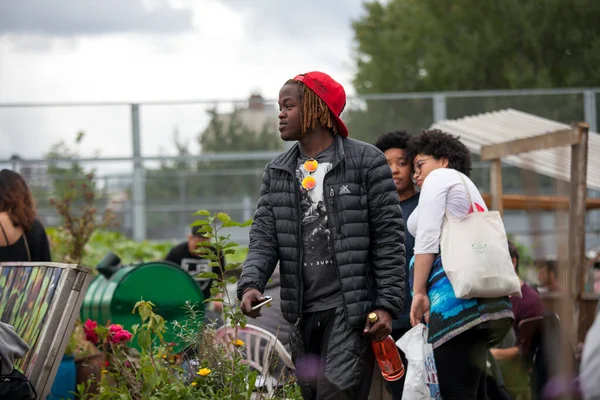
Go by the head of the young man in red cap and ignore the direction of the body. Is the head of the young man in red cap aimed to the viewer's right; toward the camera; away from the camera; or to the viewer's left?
to the viewer's left

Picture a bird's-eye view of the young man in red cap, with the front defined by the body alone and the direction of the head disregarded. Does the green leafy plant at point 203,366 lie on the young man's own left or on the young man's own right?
on the young man's own right

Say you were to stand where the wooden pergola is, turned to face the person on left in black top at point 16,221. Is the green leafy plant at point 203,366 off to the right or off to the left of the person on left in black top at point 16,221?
left

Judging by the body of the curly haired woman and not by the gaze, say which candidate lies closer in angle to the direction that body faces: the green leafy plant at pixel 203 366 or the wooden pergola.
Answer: the green leafy plant

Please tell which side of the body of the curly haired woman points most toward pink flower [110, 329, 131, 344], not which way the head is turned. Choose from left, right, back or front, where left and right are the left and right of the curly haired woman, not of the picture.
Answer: front

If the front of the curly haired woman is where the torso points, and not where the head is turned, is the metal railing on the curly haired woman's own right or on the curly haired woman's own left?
on the curly haired woman's own right

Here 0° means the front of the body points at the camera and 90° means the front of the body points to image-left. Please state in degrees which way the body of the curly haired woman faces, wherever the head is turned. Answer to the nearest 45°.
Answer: approximately 90°

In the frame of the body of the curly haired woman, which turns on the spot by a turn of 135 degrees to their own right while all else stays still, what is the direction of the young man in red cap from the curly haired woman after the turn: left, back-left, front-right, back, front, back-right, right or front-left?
back

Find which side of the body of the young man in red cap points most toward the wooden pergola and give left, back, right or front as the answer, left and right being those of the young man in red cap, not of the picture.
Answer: back

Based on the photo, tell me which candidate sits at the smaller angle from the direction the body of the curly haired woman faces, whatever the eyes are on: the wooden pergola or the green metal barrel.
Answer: the green metal barrel

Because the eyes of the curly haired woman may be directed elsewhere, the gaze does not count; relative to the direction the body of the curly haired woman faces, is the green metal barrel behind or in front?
in front

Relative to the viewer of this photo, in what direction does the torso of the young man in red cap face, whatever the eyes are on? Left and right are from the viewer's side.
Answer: facing the viewer and to the left of the viewer

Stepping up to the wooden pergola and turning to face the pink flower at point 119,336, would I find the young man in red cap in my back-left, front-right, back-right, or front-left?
front-left

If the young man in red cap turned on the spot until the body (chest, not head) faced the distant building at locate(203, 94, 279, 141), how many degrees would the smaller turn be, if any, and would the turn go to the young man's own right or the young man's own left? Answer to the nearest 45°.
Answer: approximately 135° to the young man's own right

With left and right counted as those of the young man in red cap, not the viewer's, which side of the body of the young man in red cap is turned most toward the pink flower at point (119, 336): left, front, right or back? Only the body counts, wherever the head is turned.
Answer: right

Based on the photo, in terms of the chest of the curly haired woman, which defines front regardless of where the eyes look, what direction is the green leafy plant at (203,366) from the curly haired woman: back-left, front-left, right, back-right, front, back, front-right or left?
front
